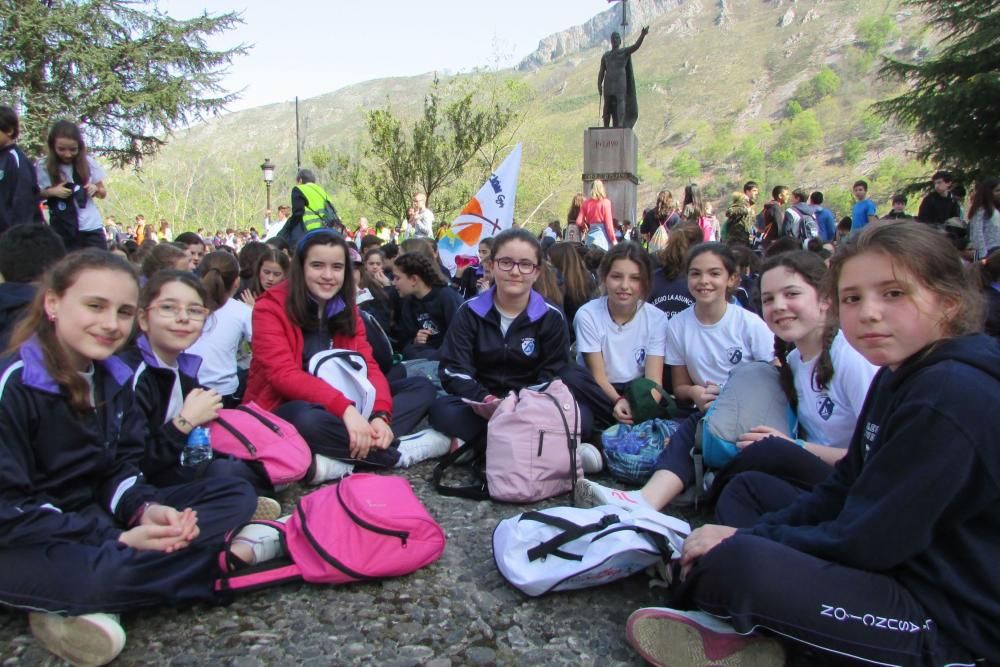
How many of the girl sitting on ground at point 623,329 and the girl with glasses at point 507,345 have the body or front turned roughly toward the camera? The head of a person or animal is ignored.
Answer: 2

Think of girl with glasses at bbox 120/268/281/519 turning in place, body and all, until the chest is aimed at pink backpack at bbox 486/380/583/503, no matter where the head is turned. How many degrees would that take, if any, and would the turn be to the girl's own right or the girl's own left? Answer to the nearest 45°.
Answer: approximately 45° to the girl's own left

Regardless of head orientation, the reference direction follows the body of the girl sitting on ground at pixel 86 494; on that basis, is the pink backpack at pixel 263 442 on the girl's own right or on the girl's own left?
on the girl's own left

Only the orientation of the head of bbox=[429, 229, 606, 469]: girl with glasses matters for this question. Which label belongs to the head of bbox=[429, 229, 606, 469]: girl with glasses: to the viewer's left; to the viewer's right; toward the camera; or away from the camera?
toward the camera

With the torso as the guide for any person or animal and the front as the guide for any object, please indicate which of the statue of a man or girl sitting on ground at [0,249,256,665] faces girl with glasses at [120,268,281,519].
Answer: the statue of a man

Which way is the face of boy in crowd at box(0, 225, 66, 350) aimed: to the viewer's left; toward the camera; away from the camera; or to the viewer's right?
away from the camera

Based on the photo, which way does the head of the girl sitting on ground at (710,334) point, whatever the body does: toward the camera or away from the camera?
toward the camera

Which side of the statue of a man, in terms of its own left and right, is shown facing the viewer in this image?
front

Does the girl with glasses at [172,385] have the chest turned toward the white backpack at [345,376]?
no

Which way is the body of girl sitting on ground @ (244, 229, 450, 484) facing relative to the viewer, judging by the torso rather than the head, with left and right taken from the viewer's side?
facing the viewer and to the right of the viewer

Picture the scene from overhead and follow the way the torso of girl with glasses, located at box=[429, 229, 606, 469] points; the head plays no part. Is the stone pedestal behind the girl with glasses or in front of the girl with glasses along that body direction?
behind

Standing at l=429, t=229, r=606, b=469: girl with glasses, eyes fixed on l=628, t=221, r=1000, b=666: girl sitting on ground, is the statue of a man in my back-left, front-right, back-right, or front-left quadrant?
back-left

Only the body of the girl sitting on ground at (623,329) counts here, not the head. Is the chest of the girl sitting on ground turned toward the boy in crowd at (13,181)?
no

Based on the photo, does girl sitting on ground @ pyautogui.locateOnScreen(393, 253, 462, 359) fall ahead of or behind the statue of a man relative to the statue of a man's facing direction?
ahead

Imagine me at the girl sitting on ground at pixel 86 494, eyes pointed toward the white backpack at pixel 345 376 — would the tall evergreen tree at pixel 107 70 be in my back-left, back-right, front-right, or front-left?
front-left

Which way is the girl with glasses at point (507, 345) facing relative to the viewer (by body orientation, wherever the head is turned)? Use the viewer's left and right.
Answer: facing the viewer

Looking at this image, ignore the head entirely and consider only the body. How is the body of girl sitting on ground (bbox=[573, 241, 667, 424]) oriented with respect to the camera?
toward the camera

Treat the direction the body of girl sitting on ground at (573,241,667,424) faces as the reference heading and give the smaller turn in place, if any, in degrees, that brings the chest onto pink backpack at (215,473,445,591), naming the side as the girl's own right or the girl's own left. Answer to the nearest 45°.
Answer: approximately 45° to the girl's own right

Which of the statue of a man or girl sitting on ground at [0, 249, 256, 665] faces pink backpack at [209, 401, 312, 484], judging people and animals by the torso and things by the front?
the statue of a man
